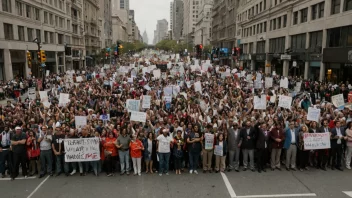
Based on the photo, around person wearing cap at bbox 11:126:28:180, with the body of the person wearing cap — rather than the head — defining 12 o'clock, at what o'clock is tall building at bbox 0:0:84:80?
The tall building is roughly at 6 o'clock from the person wearing cap.

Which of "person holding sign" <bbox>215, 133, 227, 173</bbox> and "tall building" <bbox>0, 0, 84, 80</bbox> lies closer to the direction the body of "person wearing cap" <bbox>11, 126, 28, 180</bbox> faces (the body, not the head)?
the person holding sign

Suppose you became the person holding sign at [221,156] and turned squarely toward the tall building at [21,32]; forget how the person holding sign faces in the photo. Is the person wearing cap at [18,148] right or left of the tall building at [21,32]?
left

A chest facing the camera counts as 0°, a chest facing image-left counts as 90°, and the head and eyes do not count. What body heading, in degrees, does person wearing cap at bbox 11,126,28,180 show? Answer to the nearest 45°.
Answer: approximately 0°

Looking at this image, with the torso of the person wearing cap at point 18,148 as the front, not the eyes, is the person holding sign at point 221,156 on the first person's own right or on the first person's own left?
on the first person's own left
